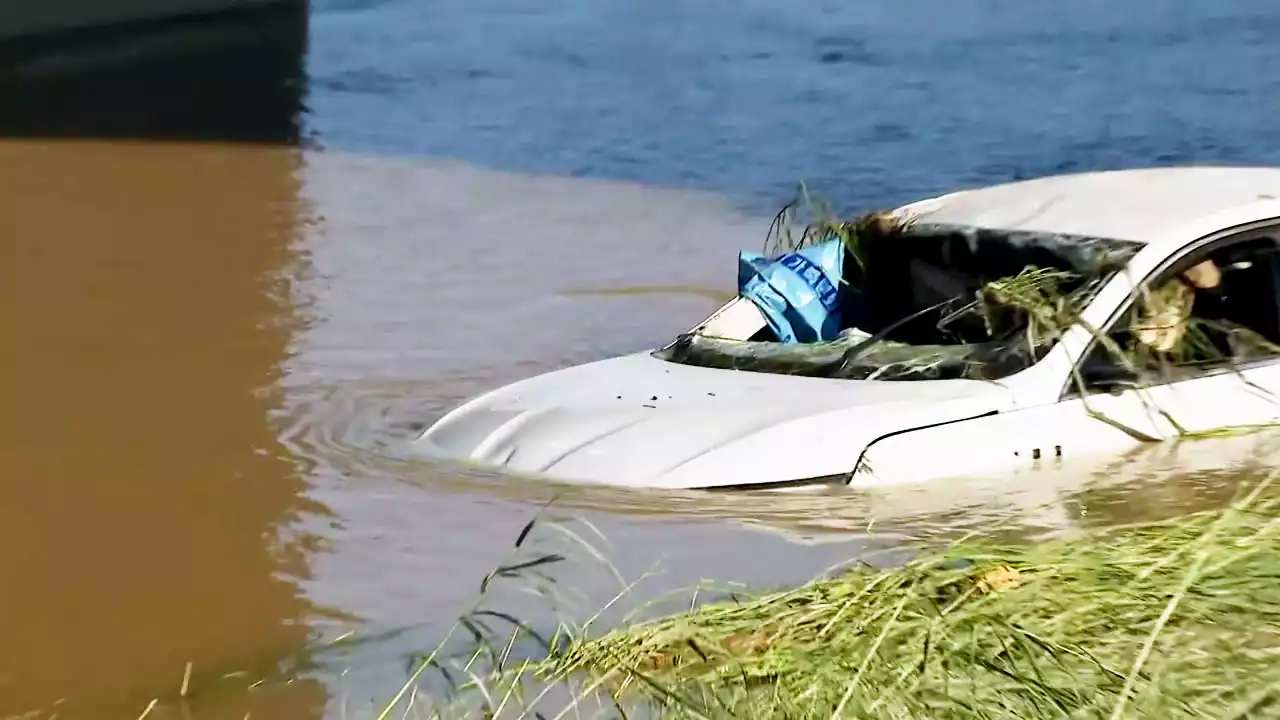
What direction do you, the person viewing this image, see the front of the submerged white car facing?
facing the viewer and to the left of the viewer
